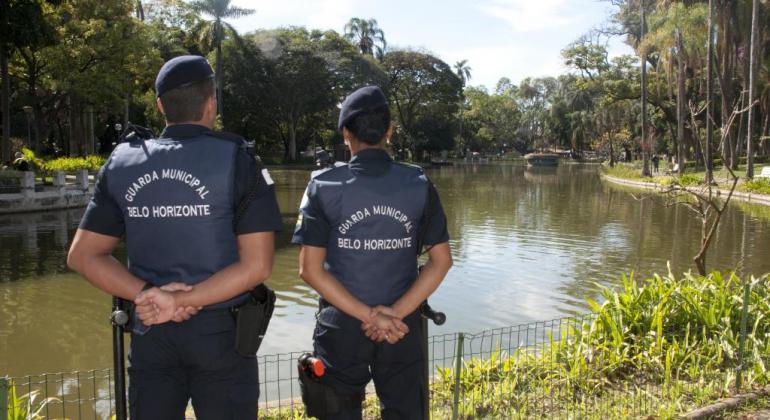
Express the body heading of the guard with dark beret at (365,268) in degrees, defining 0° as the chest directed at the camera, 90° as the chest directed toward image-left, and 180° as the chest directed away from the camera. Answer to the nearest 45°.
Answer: approximately 180°

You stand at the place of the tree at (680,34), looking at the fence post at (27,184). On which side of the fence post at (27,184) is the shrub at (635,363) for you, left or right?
left

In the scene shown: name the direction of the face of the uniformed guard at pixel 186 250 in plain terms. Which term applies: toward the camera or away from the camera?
away from the camera

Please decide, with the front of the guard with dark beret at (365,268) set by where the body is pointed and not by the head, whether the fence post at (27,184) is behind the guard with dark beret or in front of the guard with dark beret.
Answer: in front

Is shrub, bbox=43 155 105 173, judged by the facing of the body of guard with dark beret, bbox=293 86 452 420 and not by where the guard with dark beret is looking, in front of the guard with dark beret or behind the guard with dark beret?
in front

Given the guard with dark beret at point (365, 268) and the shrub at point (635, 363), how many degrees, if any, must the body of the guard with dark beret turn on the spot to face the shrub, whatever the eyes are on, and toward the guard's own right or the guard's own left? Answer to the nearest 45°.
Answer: approximately 45° to the guard's own right

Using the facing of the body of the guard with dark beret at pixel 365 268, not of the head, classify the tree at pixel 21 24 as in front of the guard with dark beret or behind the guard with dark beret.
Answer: in front

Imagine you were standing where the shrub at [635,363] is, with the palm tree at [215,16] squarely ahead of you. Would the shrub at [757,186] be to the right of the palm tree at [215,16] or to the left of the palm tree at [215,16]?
right

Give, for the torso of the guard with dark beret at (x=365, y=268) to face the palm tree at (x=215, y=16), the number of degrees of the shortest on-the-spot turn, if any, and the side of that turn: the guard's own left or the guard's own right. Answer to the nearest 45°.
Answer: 0° — they already face it

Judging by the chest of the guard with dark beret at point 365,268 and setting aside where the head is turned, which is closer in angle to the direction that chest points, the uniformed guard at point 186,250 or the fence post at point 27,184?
the fence post

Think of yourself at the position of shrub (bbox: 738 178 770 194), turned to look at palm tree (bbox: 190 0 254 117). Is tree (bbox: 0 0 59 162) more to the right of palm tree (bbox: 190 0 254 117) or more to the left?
left

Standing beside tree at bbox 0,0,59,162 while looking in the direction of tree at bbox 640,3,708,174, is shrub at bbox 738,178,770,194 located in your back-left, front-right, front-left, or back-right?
front-right
